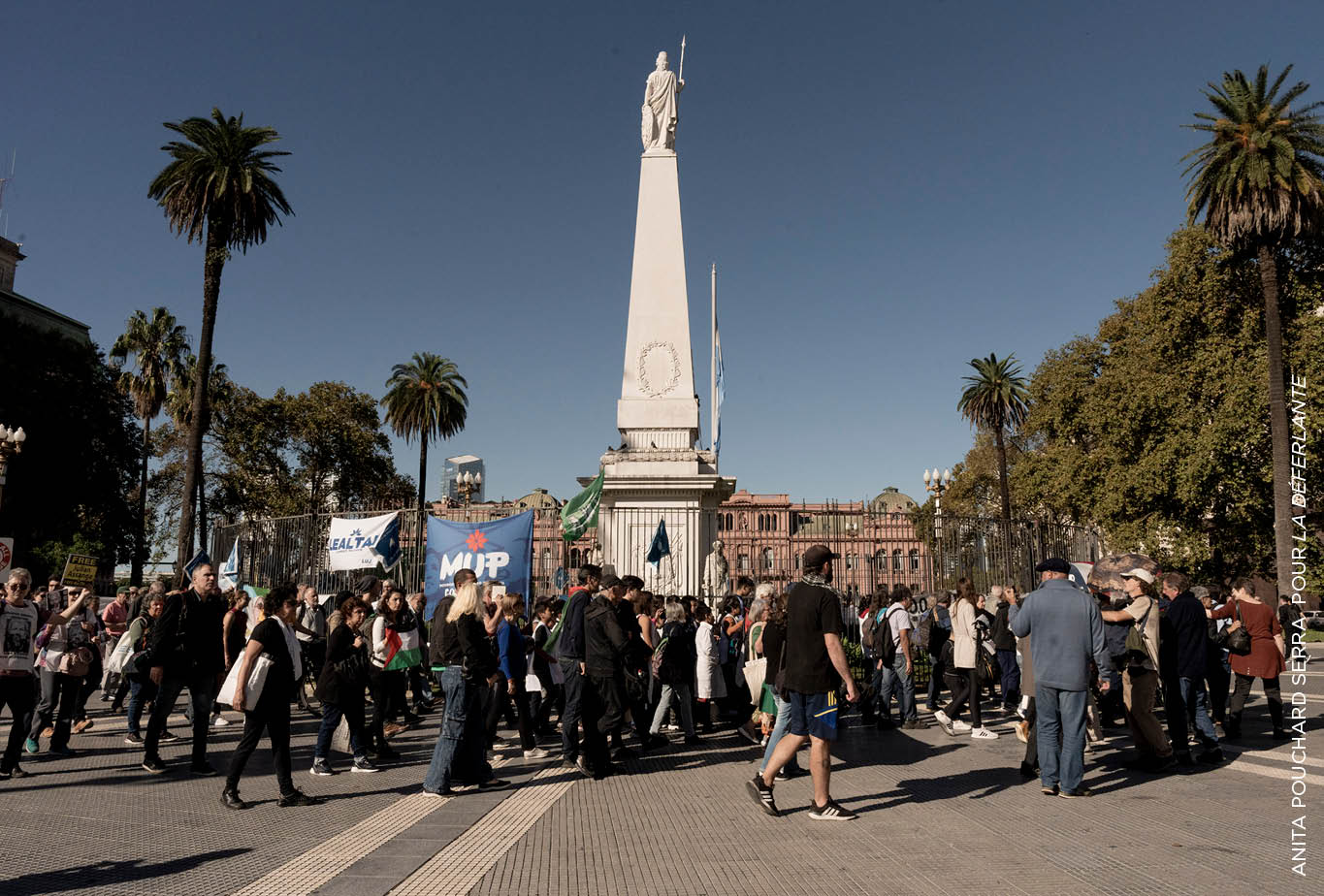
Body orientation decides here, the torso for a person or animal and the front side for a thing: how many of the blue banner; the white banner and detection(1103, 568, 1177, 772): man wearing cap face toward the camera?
2

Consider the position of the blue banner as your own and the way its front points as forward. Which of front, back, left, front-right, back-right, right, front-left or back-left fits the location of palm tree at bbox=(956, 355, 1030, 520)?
back-left

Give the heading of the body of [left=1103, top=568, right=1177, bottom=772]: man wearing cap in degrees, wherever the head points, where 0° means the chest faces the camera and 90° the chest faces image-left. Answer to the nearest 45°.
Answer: approximately 90°

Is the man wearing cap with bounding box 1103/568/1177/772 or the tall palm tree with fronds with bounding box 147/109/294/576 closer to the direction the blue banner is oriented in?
the man wearing cap

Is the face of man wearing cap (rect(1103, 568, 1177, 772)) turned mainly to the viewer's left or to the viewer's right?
to the viewer's left

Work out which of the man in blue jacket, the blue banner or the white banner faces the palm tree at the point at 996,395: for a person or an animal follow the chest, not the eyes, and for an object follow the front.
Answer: the man in blue jacket

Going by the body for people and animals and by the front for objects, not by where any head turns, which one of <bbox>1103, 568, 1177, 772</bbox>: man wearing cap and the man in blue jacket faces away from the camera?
the man in blue jacket

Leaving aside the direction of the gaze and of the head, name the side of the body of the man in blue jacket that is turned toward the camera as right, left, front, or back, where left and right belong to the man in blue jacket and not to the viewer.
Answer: back

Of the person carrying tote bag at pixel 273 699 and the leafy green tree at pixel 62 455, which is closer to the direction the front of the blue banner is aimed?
the person carrying tote bag
